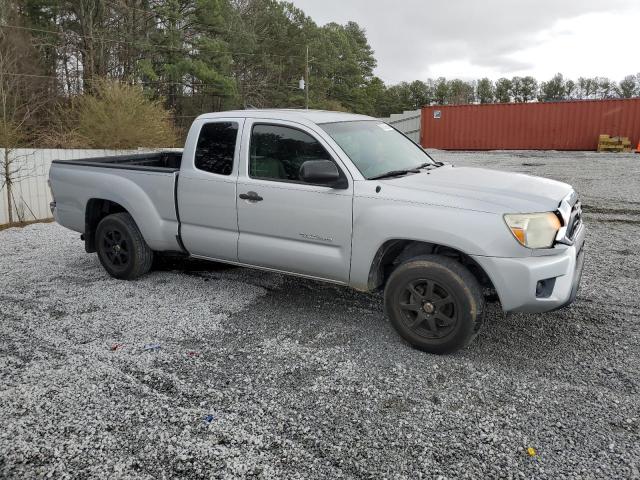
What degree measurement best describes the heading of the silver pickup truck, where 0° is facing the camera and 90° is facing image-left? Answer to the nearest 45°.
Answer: approximately 315°

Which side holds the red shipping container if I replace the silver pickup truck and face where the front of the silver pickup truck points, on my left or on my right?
on my left

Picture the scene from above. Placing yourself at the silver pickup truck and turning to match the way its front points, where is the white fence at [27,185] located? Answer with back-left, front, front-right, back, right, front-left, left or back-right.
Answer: back
